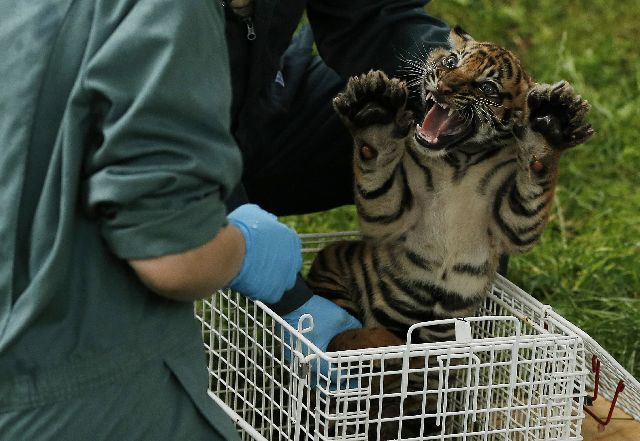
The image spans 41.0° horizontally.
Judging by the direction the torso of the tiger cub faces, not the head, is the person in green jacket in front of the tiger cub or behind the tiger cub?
in front

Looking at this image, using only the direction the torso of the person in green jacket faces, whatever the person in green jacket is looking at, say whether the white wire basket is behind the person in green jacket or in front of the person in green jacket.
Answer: in front

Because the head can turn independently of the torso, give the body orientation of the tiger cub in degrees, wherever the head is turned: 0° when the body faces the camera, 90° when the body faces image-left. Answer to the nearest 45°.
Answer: approximately 0°

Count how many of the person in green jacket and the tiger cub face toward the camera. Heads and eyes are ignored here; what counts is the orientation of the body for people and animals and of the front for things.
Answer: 1

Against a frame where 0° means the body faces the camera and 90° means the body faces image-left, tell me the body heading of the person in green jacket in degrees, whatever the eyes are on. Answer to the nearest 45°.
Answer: approximately 225°

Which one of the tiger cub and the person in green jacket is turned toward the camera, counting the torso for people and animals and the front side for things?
the tiger cub

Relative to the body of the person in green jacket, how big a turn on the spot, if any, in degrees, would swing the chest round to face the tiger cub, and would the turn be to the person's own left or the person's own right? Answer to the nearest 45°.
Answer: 0° — they already face it
